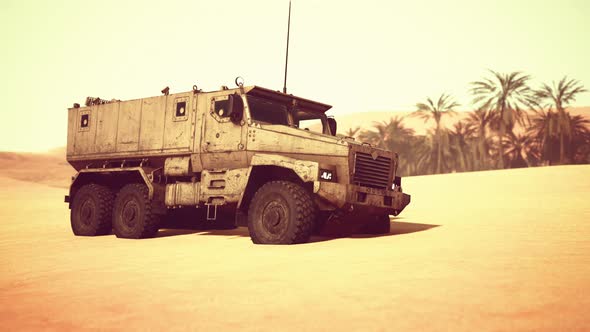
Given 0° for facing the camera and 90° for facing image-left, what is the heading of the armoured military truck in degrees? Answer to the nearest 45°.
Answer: approximately 315°

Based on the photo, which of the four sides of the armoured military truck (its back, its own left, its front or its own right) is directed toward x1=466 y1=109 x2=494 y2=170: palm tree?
left

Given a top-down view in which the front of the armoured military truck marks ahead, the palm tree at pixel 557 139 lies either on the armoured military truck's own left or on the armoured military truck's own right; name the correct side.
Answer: on the armoured military truck's own left

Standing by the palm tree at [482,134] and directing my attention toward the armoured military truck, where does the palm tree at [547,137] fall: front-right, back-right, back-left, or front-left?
back-left
